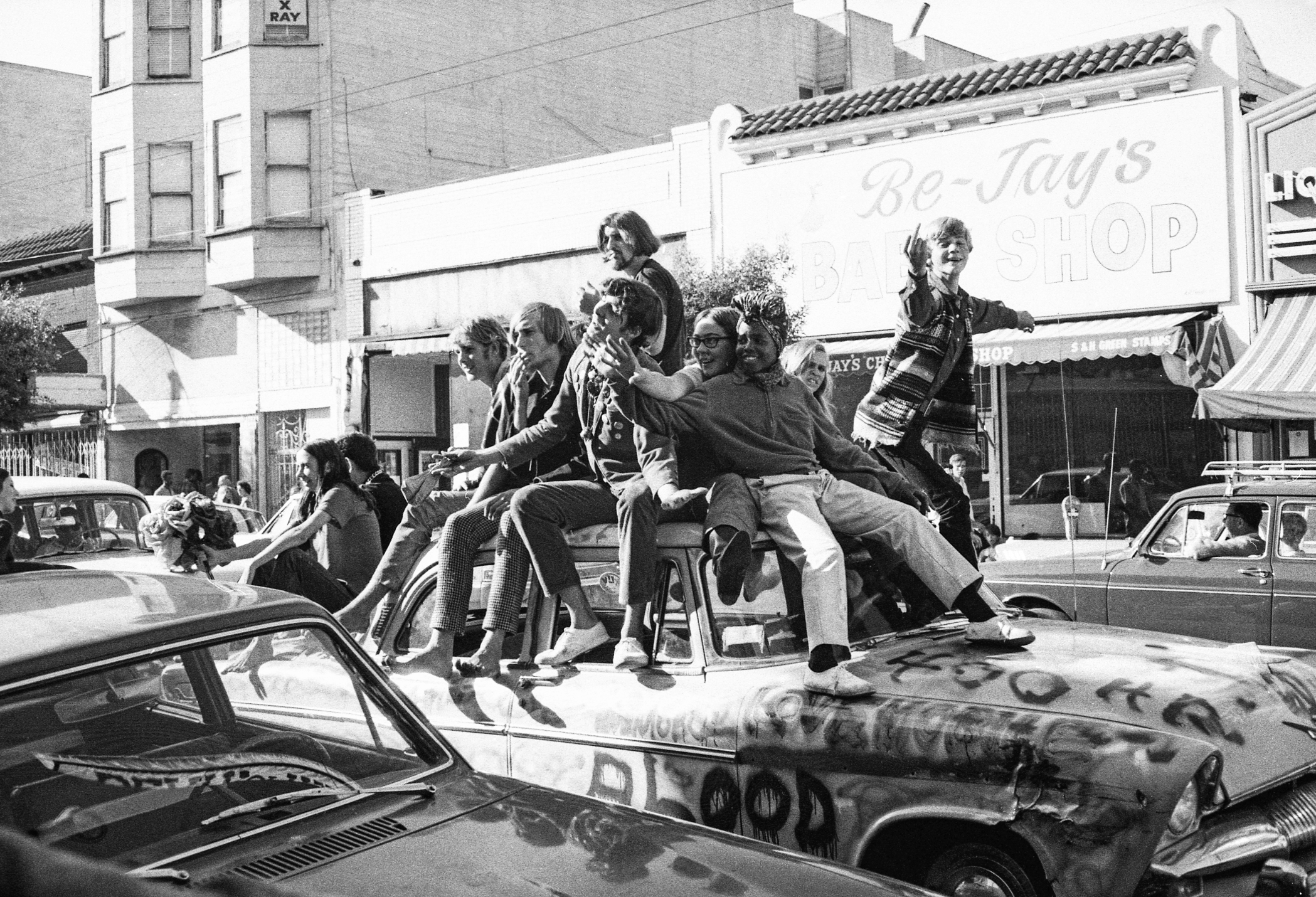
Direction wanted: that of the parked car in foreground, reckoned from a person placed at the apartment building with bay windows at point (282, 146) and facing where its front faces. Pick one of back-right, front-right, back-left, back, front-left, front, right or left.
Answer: front-left

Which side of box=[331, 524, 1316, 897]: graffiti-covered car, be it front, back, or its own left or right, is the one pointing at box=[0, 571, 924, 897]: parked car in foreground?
right

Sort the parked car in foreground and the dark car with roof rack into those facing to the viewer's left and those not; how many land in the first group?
1

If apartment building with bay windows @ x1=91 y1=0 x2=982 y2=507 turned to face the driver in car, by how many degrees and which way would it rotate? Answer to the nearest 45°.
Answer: approximately 90° to its left

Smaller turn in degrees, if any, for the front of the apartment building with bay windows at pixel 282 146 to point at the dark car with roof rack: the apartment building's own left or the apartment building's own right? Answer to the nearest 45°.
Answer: approximately 90° to the apartment building's own left

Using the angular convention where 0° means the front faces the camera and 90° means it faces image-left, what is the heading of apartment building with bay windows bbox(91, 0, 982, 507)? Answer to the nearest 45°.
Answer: approximately 45°

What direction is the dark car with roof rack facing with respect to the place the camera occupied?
facing to the left of the viewer

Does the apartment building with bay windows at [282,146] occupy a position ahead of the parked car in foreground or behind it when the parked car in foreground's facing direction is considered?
behind

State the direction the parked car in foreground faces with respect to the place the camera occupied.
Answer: facing the viewer and to the right of the viewer

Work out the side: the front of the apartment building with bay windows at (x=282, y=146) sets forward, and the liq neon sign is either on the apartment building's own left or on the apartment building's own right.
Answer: on the apartment building's own left

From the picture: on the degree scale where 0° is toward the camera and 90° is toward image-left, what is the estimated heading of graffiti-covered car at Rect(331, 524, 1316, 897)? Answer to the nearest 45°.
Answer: approximately 315°

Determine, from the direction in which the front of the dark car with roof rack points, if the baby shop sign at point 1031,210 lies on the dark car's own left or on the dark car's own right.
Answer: on the dark car's own right

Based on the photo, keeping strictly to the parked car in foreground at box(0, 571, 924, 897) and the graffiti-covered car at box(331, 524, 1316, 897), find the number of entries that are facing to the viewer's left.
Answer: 0

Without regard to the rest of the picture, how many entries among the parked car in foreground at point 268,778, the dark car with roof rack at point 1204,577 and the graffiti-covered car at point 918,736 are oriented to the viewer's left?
1

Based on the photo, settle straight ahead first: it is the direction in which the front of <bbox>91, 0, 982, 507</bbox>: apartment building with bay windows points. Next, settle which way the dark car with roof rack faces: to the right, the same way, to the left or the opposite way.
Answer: to the right

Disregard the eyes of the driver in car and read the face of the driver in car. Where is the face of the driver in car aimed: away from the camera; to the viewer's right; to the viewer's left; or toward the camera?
to the viewer's left
